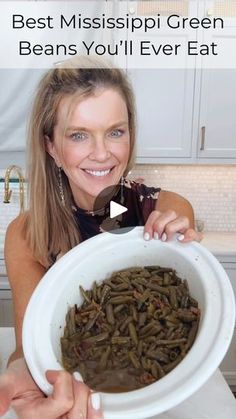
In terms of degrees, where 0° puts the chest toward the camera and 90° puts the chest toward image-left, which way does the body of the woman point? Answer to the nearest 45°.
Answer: approximately 0°

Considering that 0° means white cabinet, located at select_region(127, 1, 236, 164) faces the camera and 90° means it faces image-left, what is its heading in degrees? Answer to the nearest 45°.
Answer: approximately 0°

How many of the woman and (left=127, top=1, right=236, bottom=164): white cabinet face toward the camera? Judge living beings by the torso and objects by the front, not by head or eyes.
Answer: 2
